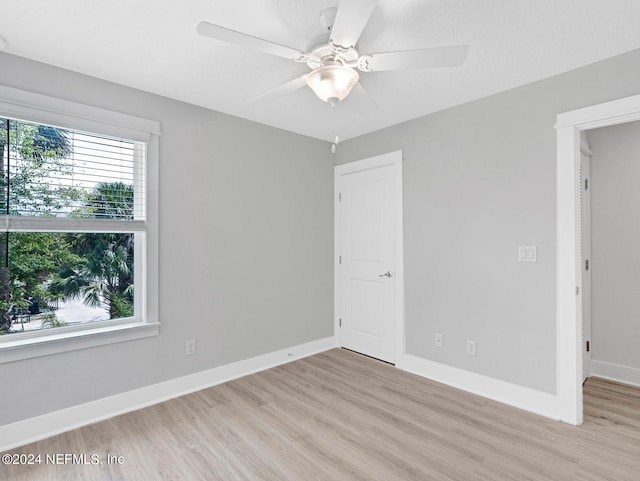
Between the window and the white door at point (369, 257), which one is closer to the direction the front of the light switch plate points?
the window

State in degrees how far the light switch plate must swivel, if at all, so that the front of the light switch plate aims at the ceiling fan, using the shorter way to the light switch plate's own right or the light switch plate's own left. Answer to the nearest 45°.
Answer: approximately 45° to the light switch plate's own right

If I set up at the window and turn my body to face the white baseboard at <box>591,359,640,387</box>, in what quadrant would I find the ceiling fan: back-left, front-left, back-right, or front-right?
front-right

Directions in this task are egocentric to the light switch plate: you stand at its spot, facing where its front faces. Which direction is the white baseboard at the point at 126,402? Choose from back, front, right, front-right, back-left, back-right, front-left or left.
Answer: front-right

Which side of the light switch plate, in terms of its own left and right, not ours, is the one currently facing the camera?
front

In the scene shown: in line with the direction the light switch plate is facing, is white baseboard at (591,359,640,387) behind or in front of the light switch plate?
behind

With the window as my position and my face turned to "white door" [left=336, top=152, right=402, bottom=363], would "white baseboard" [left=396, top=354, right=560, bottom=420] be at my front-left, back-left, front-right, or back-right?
front-right

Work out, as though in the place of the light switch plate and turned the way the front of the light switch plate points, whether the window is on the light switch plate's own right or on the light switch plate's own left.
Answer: on the light switch plate's own right
